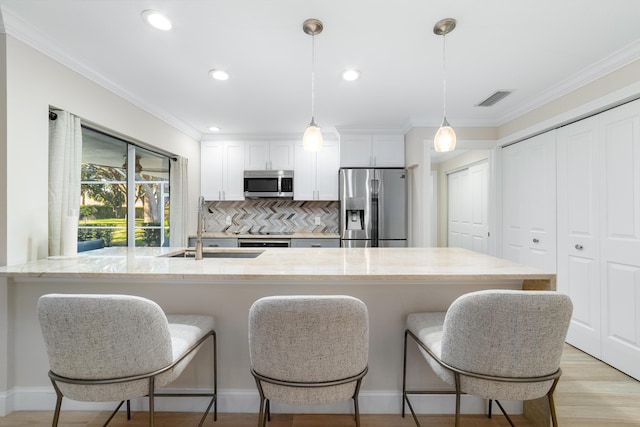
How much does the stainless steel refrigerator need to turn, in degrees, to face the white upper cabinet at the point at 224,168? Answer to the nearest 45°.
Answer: approximately 90° to its right

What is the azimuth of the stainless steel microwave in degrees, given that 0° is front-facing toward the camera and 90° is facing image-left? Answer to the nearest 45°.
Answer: approximately 0°

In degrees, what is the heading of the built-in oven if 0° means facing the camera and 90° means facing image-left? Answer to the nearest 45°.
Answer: approximately 0°

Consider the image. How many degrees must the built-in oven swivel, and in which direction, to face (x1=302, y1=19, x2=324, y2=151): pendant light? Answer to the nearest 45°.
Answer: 0° — it already faces it

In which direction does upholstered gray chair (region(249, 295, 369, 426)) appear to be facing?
away from the camera

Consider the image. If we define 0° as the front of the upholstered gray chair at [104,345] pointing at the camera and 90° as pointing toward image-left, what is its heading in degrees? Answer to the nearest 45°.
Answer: approximately 225°

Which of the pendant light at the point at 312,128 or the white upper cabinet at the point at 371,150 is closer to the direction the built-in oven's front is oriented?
the pendant light

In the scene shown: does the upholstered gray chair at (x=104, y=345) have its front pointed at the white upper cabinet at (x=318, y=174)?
yes
